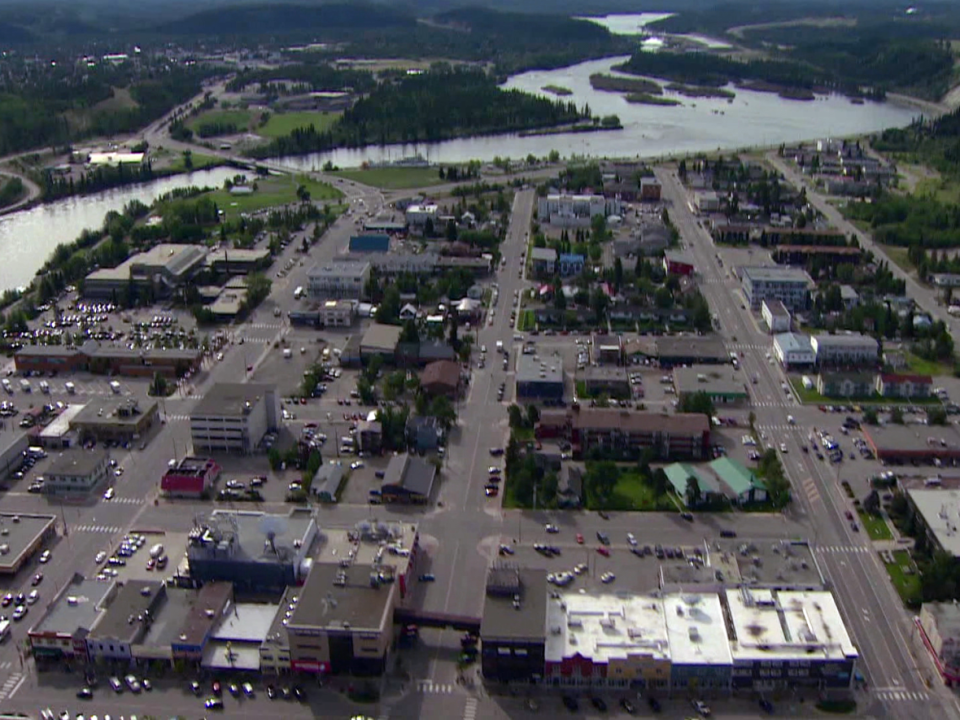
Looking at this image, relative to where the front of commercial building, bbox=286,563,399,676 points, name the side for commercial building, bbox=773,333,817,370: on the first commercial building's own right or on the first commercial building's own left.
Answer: on the first commercial building's own left

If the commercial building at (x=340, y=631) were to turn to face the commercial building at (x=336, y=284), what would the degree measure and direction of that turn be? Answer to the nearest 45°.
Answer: approximately 180°

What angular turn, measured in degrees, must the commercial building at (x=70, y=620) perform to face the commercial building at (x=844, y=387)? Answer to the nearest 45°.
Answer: approximately 90° to its left

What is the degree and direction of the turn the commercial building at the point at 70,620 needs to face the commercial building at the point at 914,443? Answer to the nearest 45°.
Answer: approximately 90° to its left

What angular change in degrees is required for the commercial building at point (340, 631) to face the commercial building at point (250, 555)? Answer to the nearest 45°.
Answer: approximately 135° to its right

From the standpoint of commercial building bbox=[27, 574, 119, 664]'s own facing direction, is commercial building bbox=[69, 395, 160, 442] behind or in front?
behind

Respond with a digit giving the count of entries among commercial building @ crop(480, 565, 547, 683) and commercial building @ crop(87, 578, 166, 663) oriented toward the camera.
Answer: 2

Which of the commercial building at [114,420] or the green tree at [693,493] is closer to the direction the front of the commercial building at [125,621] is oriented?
the green tree

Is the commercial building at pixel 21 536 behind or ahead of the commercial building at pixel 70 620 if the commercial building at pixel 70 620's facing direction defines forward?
behind

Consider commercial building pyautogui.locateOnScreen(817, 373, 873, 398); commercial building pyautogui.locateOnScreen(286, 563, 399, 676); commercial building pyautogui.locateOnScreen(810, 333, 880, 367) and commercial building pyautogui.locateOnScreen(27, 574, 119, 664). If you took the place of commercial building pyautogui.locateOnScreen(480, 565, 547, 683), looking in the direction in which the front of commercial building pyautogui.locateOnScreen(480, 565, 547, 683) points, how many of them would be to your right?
2

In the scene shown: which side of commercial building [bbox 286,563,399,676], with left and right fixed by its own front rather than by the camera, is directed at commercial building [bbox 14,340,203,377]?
back

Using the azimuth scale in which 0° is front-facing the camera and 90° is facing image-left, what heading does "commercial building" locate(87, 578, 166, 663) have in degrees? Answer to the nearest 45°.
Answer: approximately 0°

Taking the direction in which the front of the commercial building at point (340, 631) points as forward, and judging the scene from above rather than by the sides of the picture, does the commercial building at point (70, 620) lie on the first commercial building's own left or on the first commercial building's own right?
on the first commercial building's own right

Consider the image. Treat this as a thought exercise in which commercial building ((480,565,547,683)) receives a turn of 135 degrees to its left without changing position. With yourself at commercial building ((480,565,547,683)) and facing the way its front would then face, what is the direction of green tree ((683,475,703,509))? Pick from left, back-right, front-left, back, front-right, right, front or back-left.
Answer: front

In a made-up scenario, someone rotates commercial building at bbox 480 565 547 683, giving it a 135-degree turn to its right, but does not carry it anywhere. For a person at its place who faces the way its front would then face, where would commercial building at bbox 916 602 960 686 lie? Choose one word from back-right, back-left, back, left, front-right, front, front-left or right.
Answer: back-right

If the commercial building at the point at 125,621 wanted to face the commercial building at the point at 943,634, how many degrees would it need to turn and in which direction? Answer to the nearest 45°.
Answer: approximately 45° to its left

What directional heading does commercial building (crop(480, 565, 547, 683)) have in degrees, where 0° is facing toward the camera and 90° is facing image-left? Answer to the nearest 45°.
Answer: approximately 0°

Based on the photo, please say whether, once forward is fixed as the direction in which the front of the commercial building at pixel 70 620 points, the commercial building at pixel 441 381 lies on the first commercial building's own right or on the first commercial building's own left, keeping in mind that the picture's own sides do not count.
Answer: on the first commercial building's own left
